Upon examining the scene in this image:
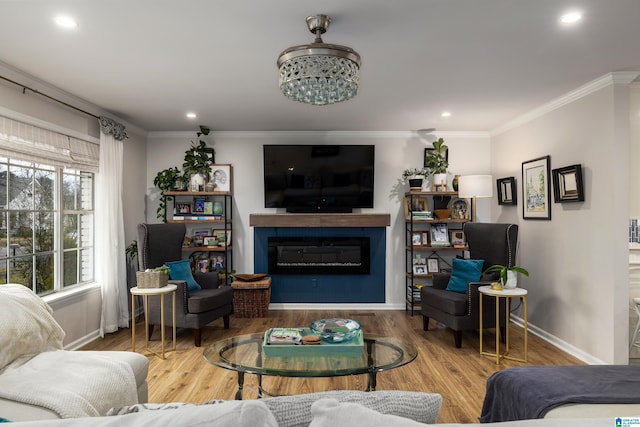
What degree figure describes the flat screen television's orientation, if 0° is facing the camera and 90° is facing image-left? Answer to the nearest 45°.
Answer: approximately 0°

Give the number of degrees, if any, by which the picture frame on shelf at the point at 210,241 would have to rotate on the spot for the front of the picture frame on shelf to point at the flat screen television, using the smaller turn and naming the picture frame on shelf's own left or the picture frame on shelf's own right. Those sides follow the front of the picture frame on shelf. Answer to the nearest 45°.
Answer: approximately 90° to the picture frame on shelf's own left

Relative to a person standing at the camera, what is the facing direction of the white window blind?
facing the viewer and to the right of the viewer

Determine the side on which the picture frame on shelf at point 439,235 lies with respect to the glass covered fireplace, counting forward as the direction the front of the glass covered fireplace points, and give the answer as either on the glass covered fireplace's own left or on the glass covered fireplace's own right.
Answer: on the glass covered fireplace's own left

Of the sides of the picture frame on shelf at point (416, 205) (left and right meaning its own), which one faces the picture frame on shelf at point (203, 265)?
right

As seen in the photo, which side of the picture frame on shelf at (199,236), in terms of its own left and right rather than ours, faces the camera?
front

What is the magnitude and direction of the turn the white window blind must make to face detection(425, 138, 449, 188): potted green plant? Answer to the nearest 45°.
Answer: approximately 45° to its left

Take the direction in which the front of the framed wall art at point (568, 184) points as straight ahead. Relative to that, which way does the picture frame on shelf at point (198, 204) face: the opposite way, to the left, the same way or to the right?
to the left

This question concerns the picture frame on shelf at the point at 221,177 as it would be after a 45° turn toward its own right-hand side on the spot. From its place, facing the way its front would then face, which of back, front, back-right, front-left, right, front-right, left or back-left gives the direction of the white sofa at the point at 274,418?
front-left

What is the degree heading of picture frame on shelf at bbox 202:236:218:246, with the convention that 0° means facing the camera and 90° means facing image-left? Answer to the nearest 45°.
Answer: approximately 0°

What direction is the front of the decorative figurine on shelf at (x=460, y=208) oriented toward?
toward the camera

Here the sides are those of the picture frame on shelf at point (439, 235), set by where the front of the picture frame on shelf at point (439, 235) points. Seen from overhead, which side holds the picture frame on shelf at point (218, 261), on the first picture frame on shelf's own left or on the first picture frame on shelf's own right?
on the first picture frame on shelf's own right

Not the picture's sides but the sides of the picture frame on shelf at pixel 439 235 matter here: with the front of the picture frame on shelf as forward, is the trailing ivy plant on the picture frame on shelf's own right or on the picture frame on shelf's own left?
on the picture frame on shelf's own right

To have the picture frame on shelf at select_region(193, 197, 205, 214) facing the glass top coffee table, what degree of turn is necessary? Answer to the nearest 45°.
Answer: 0° — it already faces it

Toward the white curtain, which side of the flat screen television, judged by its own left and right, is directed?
right

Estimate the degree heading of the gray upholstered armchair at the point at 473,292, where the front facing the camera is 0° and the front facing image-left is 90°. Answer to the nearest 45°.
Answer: approximately 45°

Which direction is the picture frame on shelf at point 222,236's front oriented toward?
toward the camera

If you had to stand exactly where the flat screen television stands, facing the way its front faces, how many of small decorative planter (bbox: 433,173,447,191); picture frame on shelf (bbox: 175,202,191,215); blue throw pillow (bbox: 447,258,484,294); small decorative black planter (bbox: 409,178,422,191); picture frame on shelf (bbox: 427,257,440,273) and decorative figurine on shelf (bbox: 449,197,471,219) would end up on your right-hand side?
1

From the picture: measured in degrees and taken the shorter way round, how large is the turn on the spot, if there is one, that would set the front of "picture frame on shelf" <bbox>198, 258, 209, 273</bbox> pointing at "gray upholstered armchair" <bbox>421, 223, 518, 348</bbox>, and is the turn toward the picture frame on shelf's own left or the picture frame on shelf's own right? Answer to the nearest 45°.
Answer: approximately 45° to the picture frame on shelf's own left
